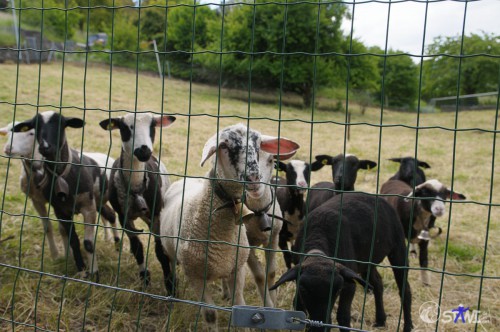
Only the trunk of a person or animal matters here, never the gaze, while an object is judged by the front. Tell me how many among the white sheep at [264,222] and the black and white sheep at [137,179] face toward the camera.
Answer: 2

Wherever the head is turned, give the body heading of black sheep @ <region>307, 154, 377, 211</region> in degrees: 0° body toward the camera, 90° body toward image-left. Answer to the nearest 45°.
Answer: approximately 315°

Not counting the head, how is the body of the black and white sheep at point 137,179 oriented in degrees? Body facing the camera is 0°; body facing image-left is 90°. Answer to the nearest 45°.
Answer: approximately 0°

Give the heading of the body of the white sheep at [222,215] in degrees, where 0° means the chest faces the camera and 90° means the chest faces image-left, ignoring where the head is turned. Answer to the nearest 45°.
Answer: approximately 315°

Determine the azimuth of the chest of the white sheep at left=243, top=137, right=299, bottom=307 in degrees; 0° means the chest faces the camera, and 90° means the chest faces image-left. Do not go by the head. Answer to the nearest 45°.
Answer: approximately 0°
